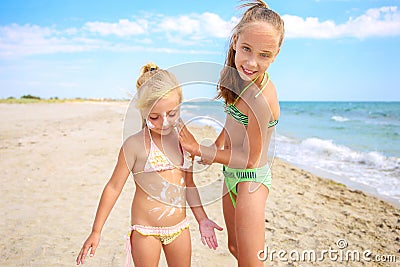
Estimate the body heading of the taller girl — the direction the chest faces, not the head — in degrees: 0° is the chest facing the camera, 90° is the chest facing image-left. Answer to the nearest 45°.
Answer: approximately 45°
